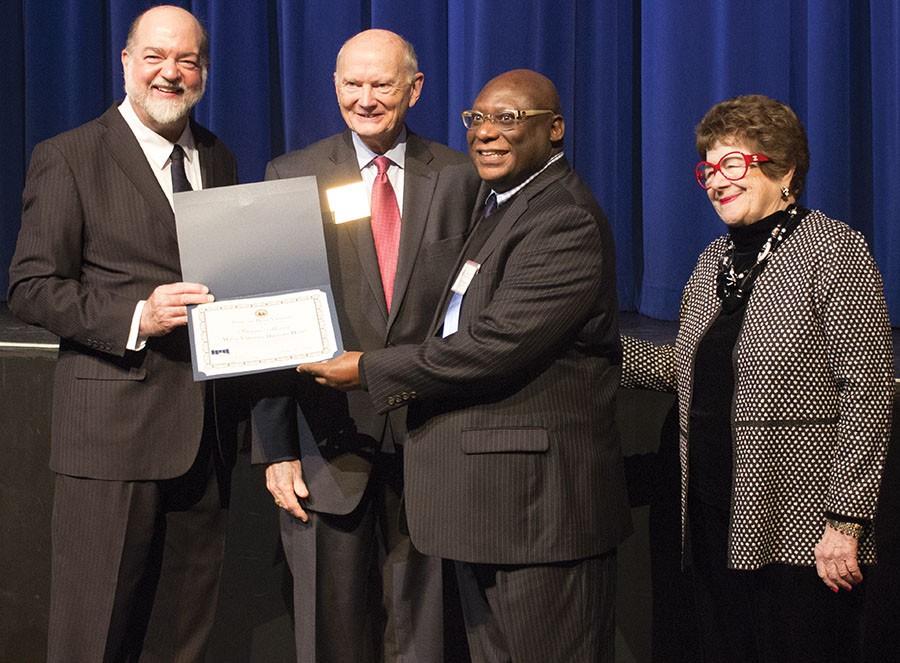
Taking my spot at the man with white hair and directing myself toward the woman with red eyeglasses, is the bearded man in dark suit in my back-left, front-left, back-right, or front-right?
back-right

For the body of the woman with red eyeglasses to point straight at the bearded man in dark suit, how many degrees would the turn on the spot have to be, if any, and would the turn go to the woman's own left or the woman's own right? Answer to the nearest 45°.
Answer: approximately 45° to the woman's own right

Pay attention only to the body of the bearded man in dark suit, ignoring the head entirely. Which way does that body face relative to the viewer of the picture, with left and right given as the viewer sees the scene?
facing the viewer and to the right of the viewer

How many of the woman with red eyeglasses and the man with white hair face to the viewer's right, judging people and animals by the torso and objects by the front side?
0

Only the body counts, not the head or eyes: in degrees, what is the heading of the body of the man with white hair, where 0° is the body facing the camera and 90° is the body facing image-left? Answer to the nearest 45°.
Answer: approximately 0°

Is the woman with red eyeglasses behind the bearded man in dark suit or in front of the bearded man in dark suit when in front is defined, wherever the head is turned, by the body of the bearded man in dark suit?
in front

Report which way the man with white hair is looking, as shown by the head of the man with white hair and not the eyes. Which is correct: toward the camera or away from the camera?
toward the camera

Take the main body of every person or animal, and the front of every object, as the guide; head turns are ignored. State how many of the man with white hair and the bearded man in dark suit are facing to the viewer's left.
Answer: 0

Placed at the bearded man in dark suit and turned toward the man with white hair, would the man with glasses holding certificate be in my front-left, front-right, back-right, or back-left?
front-right

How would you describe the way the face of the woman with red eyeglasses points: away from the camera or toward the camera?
toward the camera
